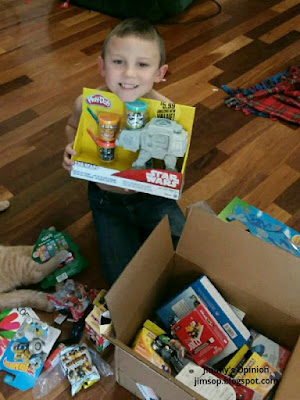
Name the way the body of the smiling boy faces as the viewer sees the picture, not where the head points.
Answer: toward the camera

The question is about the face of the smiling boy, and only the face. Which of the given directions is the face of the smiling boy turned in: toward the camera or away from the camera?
toward the camera

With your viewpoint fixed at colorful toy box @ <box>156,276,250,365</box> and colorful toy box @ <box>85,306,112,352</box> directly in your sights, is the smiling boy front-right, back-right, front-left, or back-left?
front-right
